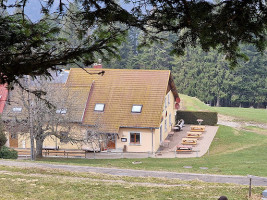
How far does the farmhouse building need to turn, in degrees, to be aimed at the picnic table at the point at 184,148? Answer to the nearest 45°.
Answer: approximately 45° to its left

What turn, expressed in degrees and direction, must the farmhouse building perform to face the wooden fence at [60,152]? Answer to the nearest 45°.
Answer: approximately 90° to its right

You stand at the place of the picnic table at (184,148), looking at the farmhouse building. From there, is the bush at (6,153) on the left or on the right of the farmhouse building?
left

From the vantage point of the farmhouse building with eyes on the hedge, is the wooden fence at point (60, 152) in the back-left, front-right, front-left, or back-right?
back-right

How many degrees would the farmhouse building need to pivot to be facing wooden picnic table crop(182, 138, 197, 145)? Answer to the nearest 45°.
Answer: approximately 90° to its left

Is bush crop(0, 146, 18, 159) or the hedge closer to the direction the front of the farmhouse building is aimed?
the bush

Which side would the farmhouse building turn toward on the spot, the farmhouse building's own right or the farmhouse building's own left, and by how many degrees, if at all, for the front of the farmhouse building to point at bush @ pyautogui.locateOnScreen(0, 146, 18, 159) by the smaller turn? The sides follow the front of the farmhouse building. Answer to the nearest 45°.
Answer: approximately 45° to the farmhouse building's own right

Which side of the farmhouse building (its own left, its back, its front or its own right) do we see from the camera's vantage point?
front

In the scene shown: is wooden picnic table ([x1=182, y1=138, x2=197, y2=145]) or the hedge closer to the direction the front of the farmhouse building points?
the wooden picnic table

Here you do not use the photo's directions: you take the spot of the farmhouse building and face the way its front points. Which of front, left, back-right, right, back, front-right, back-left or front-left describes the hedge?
back-left
